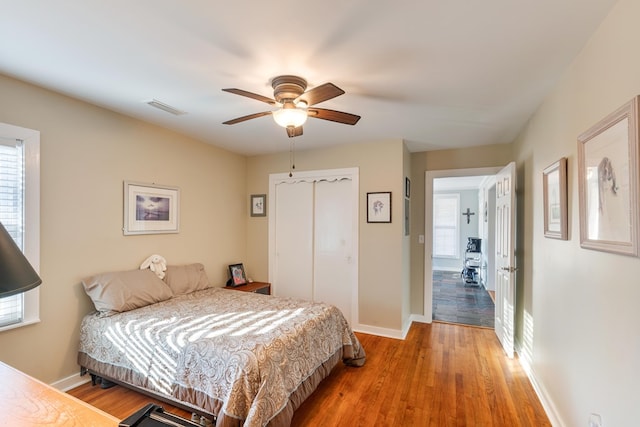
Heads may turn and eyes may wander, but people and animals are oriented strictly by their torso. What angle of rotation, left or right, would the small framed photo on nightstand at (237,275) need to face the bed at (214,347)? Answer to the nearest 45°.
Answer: approximately 45° to its right

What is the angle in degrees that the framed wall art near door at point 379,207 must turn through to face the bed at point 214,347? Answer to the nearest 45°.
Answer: approximately 45° to its right

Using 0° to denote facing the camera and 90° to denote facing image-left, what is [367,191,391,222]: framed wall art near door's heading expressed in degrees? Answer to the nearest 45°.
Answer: approximately 0°

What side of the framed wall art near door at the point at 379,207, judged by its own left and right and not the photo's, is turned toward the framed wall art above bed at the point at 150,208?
right

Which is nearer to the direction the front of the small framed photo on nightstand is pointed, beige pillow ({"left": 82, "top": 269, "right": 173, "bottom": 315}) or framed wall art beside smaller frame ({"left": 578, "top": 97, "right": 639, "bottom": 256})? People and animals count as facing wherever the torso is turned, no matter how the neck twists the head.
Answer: the framed wall art beside smaller frame

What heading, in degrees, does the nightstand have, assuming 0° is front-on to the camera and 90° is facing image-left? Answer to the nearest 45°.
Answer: approximately 315°

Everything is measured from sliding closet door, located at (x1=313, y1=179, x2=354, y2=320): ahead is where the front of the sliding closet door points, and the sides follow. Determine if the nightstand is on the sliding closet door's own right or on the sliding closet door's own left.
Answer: on the sliding closet door's own right

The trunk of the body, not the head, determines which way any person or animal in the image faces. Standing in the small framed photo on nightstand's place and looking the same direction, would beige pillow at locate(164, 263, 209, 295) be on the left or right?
on its right

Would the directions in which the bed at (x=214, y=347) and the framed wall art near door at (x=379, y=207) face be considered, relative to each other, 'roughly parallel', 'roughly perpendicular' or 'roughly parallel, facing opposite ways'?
roughly perpendicular

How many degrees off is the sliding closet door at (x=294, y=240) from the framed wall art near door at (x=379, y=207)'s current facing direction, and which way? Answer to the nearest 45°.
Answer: approximately 90° to its right
